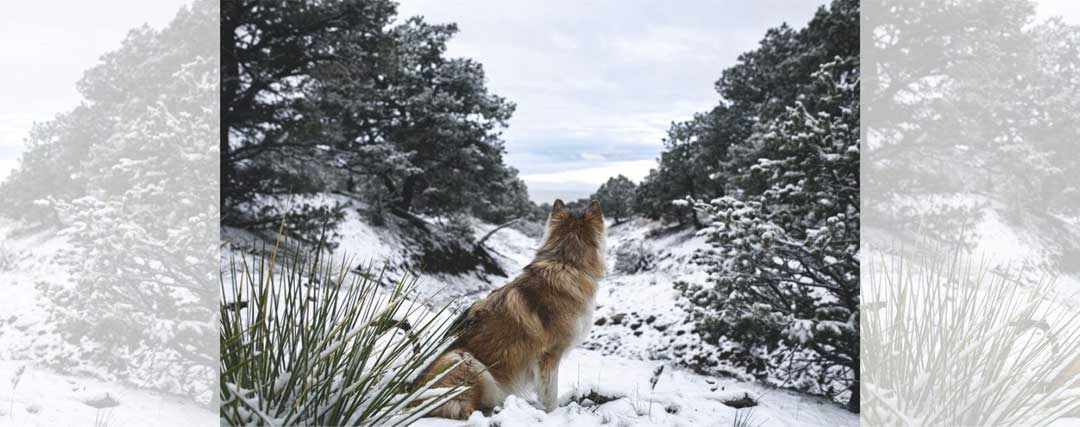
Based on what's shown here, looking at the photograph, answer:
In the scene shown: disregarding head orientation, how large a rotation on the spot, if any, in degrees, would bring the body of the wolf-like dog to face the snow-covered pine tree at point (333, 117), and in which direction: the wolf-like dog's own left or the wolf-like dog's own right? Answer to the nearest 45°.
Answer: approximately 90° to the wolf-like dog's own left

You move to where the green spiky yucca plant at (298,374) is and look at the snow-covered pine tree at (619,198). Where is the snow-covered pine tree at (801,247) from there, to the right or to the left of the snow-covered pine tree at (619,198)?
right

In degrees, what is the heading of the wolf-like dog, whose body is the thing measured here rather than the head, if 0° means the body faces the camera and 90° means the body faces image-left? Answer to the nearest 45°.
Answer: approximately 225°

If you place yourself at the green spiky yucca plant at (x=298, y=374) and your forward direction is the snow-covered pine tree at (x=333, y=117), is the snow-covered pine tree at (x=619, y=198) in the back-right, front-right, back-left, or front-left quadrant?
front-right

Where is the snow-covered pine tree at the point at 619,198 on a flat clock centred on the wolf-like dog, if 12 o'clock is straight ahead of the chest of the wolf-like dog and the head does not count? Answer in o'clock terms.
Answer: The snow-covered pine tree is roughly at 11 o'clock from the wolf-like dog.
